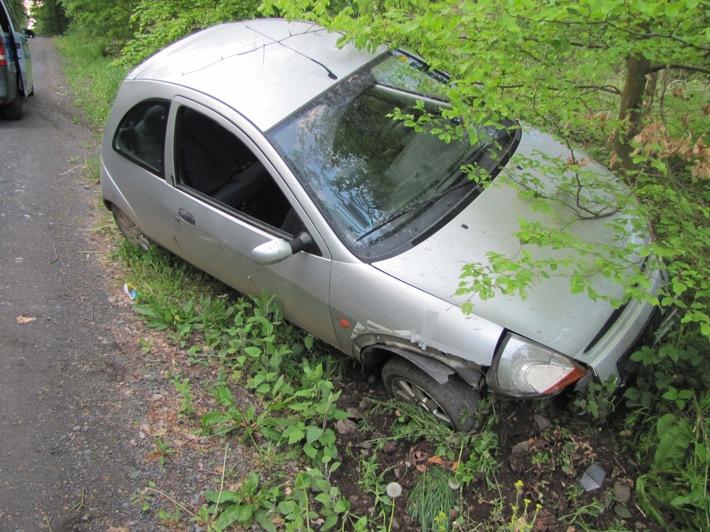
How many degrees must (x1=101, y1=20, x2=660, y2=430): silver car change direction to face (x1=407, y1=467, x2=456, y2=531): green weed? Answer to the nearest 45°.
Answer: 0° — it already faces it

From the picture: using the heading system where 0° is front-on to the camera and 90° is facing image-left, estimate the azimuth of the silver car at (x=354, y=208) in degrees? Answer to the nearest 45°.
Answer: approximately 315°
